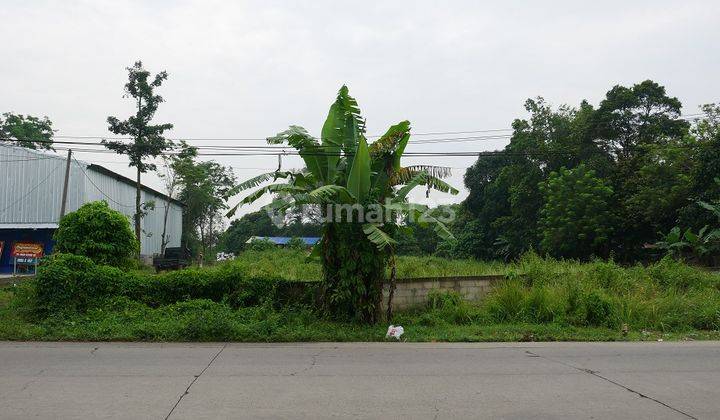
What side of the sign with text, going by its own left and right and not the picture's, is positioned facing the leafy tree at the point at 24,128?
back

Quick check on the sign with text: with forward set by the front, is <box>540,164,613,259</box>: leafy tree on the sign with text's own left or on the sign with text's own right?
on the sign with text's own left

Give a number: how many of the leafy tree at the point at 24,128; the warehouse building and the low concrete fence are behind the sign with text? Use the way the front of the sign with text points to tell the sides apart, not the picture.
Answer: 2

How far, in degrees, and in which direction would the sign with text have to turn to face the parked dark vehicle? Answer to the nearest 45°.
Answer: approximately 90° to its left

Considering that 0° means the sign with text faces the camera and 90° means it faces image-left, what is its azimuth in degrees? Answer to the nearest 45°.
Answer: approximately 0°

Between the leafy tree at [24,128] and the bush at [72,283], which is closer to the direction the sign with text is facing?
the bush

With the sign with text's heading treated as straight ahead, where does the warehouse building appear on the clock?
The warehouse building is roughly at 6 o'clock from the sign with text.

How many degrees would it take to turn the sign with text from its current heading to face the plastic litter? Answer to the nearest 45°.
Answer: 0° — it already faces it

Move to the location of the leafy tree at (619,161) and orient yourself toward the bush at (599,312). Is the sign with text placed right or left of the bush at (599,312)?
right

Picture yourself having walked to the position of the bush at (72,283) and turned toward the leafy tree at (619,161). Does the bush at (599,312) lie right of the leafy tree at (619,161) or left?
right
